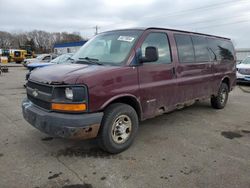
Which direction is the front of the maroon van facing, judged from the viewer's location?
facing the viewer and to the left of the viewer
